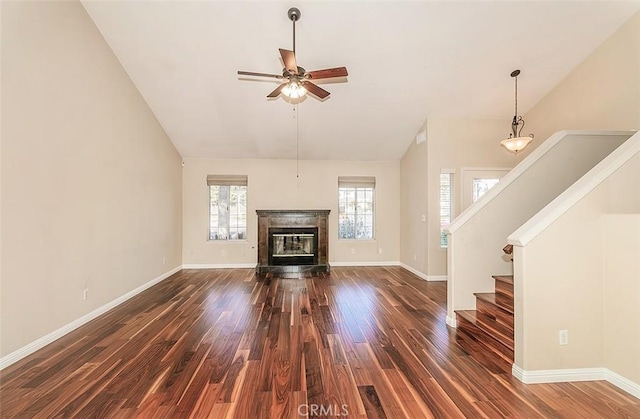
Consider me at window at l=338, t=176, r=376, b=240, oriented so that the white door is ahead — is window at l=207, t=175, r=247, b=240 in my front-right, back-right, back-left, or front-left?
back-right

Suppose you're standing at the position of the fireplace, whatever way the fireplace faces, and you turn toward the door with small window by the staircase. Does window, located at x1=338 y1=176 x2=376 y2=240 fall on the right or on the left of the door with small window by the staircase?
left

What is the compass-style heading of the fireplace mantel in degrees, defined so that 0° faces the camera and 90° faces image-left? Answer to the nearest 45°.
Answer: approximately 0°

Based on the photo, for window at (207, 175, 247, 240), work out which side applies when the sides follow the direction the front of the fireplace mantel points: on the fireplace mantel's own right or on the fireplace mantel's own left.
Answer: on the fireplace mantel's own right

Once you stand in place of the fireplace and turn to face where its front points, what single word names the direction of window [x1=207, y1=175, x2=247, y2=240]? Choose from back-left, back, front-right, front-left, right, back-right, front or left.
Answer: right

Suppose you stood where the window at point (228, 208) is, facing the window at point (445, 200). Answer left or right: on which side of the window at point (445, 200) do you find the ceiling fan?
right

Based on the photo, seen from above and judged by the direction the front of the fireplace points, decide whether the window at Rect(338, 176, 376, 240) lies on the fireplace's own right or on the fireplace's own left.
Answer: on the fireplace's own left
